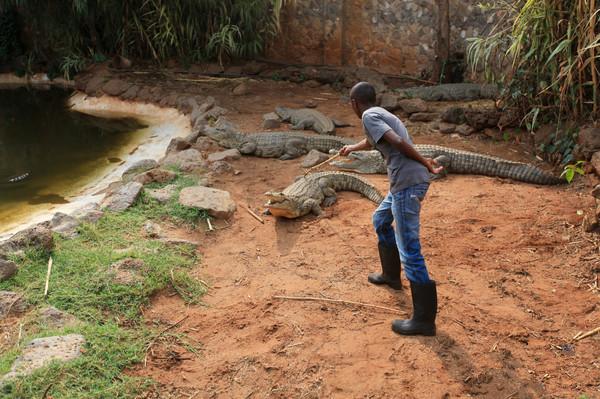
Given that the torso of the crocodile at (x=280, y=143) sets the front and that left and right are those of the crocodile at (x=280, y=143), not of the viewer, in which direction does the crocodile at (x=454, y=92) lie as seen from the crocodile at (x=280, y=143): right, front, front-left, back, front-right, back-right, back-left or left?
back-right

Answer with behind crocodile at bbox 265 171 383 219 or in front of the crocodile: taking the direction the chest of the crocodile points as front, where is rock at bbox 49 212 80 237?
in front

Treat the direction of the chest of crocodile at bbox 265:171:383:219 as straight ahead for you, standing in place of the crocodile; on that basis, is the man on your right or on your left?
on your left

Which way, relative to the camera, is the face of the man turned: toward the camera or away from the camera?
away from the camera

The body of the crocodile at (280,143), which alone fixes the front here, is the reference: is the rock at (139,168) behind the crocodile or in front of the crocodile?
in front

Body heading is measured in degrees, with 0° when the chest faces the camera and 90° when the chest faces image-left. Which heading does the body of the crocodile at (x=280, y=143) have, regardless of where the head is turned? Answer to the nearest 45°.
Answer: approximately 90°

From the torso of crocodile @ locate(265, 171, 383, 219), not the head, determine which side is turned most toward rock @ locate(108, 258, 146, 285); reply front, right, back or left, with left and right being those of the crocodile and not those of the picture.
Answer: front

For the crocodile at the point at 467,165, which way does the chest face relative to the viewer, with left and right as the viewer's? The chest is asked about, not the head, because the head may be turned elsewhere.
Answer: facing to the left of the viewer

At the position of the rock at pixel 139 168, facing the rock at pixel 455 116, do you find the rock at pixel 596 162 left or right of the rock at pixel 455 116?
right

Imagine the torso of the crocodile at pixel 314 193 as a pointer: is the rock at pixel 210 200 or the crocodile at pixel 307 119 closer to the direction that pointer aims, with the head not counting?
the rock

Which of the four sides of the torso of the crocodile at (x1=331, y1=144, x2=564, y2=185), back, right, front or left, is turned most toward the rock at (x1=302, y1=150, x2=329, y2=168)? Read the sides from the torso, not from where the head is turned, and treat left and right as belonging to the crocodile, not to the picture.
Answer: front
